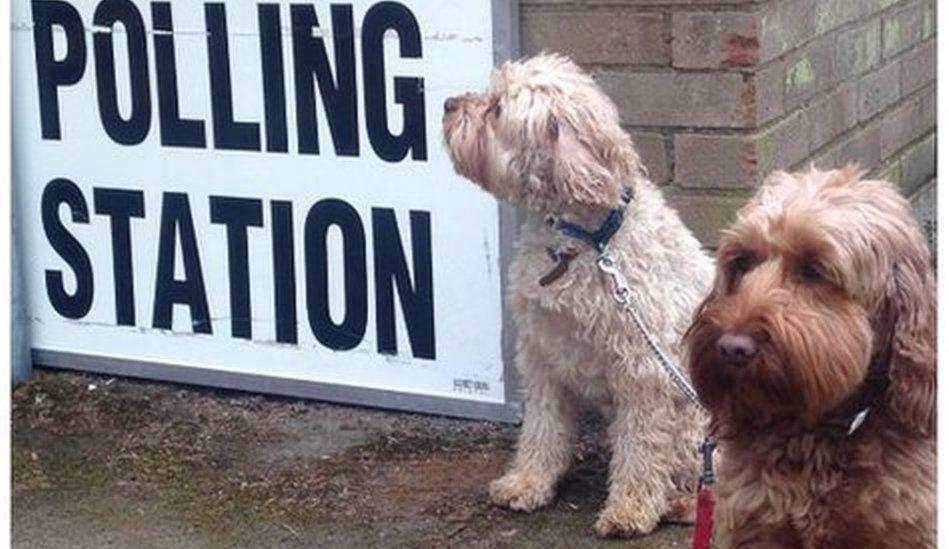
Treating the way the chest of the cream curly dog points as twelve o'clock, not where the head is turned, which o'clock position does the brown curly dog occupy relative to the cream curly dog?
The brown curly dog is roughly at 10 o'clock from the cream curly dog.

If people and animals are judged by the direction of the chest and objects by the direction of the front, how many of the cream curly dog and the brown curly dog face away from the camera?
0

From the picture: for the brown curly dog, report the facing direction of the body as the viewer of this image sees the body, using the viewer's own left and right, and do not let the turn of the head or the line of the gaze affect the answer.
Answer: facing the viewer and to the left of the viewer

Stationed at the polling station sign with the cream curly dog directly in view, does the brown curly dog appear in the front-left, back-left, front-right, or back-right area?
front-right

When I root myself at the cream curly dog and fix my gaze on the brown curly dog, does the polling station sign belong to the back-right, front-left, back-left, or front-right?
back-right

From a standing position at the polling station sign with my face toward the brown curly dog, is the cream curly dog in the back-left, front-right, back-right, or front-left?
front-left

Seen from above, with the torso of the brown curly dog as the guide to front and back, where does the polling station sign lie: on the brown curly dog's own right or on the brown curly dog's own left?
on the brown curly dog's own right

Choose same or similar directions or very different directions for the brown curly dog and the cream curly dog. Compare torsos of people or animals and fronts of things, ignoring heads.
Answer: same or similar directions

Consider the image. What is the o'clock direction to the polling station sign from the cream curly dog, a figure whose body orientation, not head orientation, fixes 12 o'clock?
The polling station sign is roughly at 3 o'clock from the cream curly dog.

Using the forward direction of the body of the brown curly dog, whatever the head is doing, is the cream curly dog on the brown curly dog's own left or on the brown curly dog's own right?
on the brown curly dog's own right
